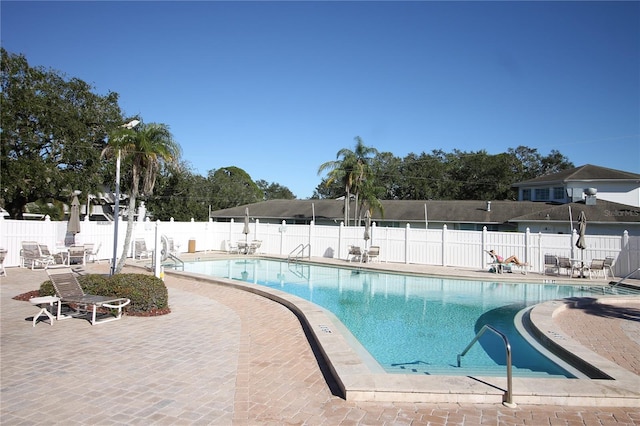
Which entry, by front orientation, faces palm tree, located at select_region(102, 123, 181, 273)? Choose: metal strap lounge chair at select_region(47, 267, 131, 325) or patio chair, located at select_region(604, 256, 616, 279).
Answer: the patio chair

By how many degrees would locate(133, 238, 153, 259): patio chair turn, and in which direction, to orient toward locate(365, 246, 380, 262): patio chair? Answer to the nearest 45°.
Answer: approximately 45° to its left

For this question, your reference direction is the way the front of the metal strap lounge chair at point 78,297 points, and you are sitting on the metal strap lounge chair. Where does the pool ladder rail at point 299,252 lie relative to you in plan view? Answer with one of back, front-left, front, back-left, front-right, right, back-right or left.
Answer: left

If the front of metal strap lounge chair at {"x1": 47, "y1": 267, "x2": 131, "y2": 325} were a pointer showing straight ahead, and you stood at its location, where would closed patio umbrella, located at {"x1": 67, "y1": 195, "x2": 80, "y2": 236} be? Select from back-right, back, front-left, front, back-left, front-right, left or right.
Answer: back-left

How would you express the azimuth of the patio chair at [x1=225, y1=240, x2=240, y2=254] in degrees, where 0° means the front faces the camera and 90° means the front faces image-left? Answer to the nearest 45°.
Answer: approximately 315°

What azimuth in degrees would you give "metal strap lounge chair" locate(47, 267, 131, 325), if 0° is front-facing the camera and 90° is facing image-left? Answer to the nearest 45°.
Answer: approximately 315°

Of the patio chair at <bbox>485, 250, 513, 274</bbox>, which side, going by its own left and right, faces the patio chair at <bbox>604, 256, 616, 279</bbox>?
front

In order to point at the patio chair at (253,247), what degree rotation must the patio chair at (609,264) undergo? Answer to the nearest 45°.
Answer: approximately 45° to its right

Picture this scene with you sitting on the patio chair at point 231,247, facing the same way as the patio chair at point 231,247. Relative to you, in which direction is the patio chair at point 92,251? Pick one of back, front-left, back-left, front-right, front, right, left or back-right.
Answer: right

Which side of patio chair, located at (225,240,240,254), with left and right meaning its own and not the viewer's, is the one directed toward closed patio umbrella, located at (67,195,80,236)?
right
